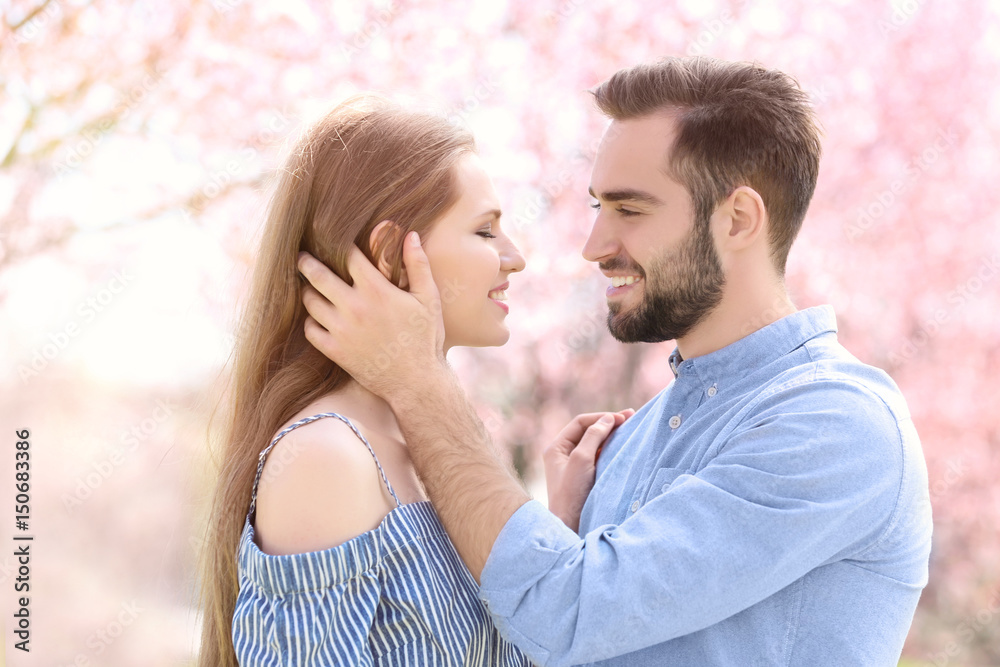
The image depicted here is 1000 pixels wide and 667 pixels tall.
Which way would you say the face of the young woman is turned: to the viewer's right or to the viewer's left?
to the viewer's right

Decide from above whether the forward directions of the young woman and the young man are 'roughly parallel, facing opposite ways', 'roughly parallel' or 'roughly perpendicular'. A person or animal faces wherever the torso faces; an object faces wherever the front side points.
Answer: roughly parallel, facing opposite ways

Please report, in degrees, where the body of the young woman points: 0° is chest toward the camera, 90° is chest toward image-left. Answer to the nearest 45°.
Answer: approximately 270°

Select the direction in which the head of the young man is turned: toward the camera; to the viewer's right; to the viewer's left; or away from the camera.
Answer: to the viewer's left

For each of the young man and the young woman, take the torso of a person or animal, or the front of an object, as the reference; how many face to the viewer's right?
1

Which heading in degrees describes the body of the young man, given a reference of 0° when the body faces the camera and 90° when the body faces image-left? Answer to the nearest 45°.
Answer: approximately 90°
